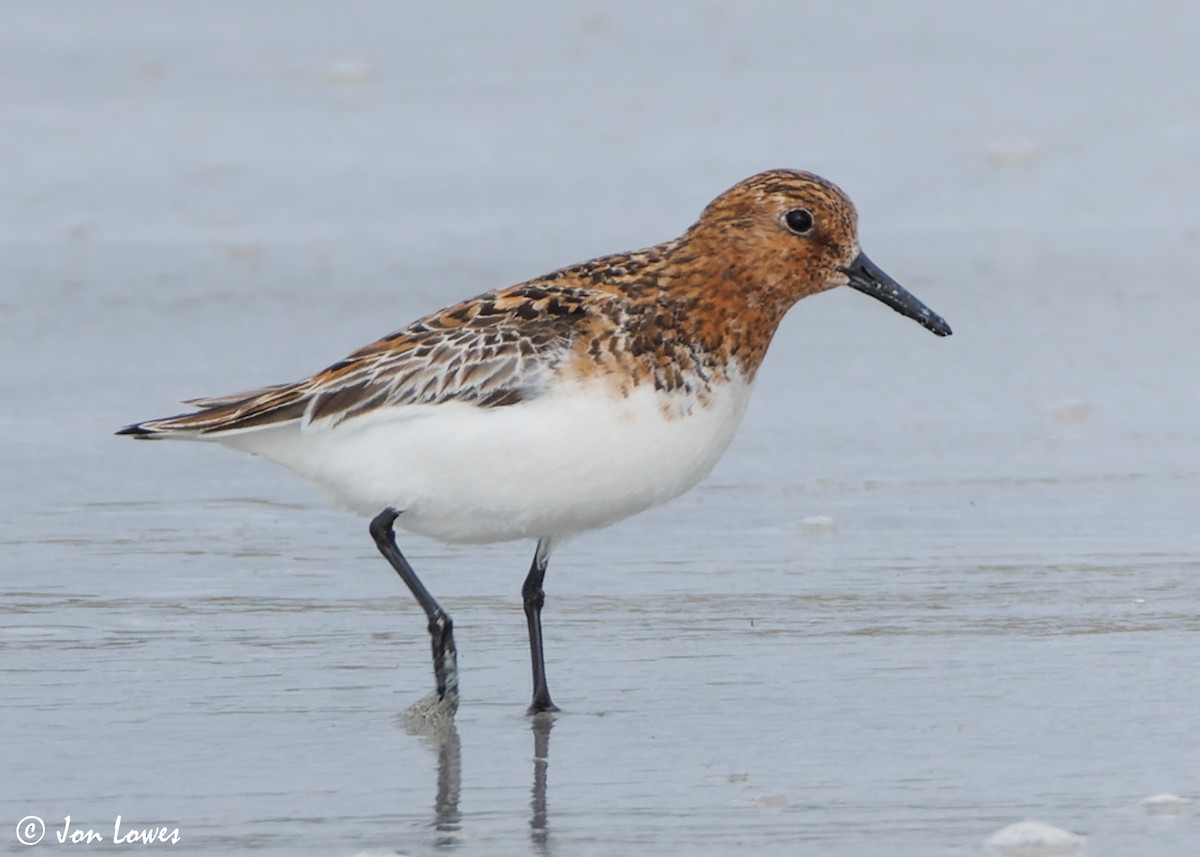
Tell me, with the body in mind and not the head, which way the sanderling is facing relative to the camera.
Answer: to the viewer's right
